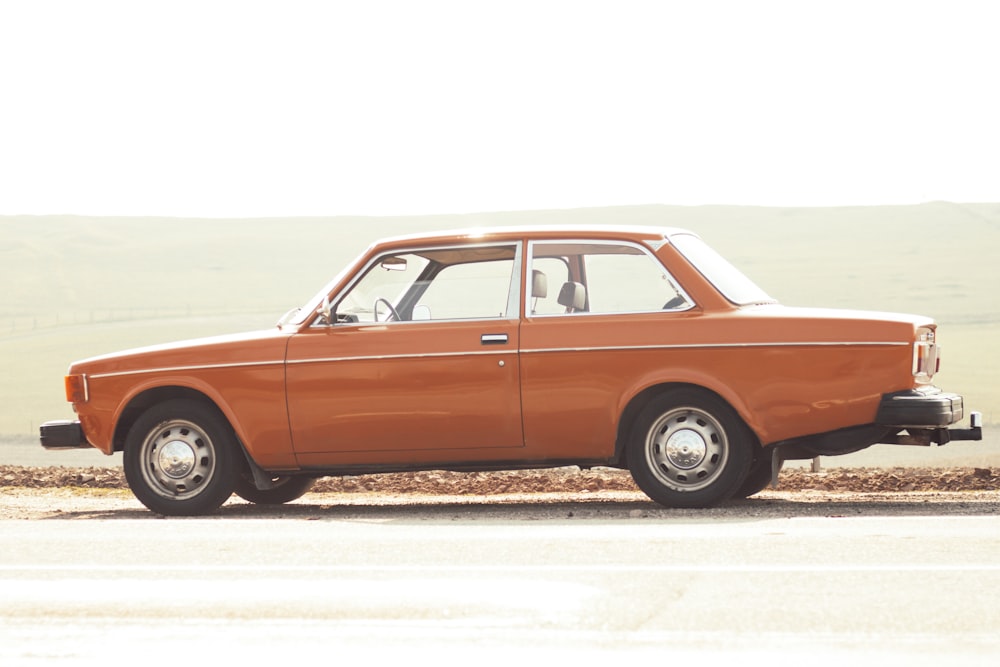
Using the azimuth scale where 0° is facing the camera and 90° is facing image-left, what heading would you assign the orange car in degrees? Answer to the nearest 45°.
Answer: approximately 90°
